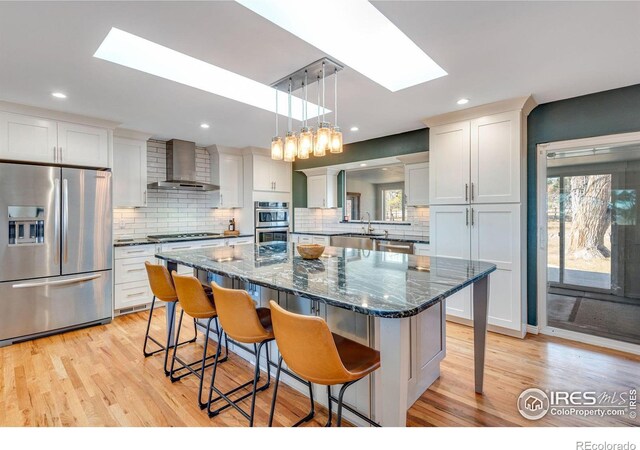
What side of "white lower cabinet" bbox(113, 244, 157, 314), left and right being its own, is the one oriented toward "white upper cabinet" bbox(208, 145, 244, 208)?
left

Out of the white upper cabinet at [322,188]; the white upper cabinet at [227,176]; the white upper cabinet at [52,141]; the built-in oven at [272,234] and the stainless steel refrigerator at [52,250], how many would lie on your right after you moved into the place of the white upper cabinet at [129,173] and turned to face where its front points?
2

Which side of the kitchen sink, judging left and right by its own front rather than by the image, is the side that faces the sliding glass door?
left
